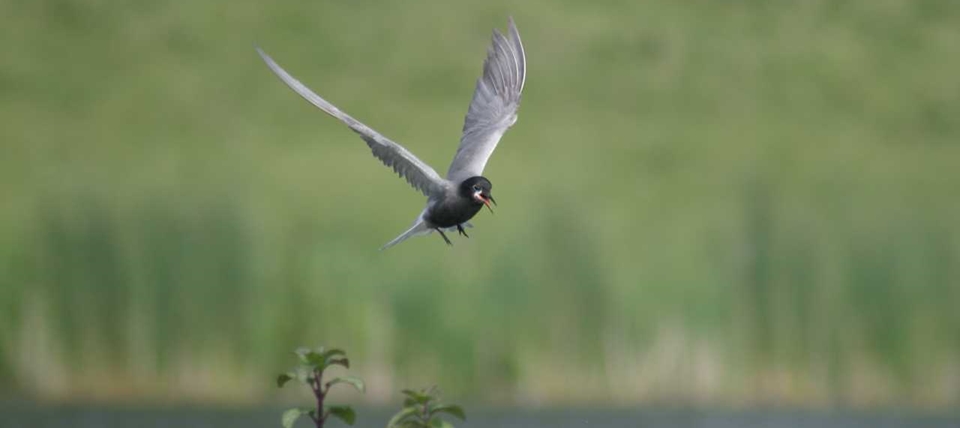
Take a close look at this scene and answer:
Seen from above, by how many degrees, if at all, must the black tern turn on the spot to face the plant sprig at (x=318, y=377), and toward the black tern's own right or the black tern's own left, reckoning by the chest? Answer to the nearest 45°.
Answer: approximately 45° to the black tern's own right

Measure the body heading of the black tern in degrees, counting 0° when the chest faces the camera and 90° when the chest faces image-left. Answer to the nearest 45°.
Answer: approximately 315°

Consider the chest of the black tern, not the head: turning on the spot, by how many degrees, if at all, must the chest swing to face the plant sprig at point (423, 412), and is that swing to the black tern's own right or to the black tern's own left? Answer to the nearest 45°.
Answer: approximately 45° to the black tern's own right
